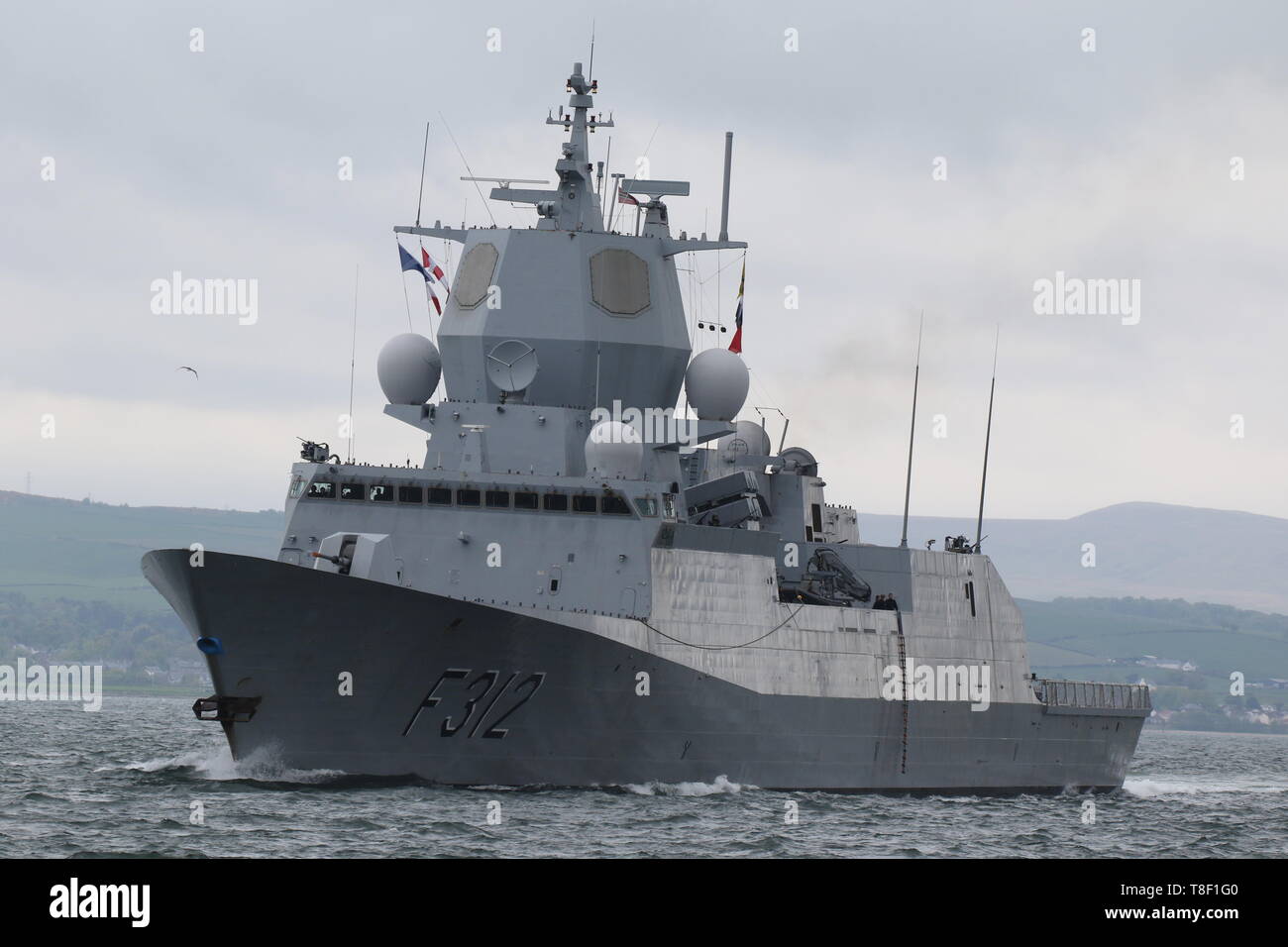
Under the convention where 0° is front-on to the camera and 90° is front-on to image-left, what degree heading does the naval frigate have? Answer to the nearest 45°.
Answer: approximately 45°
